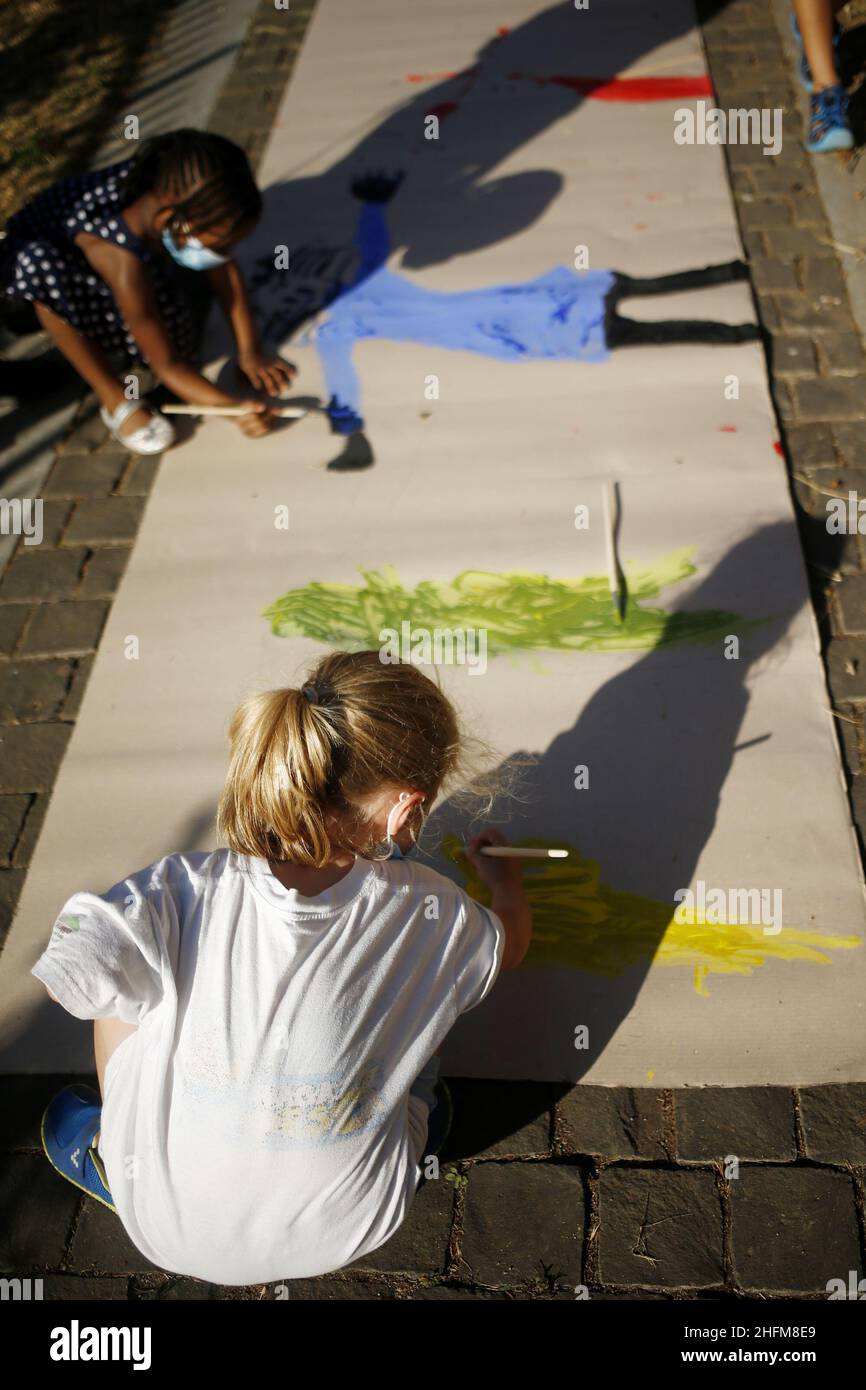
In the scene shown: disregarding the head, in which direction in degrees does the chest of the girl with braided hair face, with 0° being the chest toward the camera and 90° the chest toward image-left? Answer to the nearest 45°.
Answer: approximately 315°
